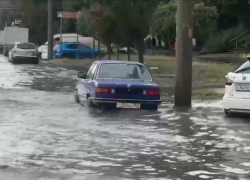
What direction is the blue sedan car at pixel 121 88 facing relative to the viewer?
away from the camera

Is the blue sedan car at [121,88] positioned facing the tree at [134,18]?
yes

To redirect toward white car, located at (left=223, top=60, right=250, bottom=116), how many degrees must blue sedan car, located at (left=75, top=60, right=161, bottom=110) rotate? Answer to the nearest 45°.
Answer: approximately 90° to its right

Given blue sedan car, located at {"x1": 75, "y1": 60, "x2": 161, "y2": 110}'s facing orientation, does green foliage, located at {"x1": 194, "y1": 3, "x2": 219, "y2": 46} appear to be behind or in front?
in front

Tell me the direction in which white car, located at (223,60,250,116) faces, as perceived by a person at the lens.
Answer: facing away from the viewer

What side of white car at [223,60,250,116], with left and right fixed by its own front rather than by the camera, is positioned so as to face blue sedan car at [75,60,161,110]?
left

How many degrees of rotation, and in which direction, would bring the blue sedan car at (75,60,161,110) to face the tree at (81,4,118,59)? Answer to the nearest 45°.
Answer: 0° — it already faces it

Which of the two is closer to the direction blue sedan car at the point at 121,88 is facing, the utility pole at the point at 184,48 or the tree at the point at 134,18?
the tree

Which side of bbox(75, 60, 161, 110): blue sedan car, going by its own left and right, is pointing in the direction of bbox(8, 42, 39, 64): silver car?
front

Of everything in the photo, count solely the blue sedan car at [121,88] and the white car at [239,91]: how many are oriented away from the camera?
2
